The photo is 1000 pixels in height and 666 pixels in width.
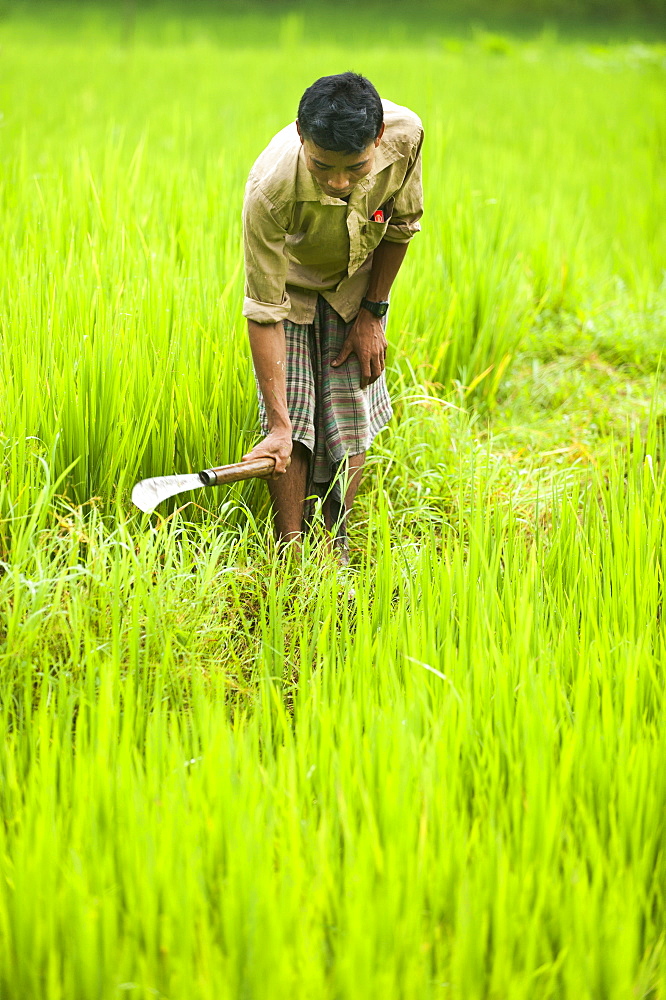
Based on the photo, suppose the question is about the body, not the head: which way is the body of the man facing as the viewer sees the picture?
toward the camera
